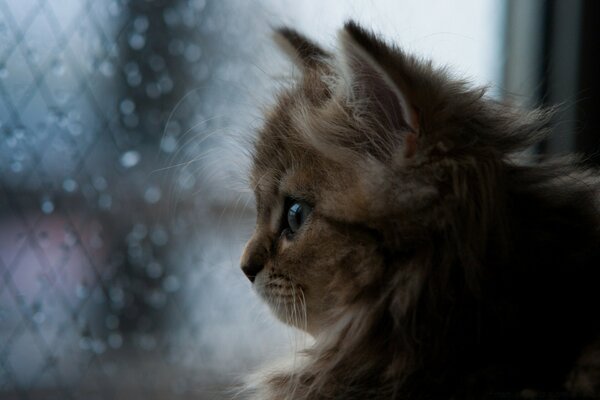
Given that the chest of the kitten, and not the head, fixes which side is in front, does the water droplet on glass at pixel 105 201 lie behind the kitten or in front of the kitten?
in front

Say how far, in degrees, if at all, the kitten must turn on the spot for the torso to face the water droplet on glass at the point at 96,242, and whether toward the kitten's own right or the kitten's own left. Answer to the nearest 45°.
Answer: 0° — it already faces it

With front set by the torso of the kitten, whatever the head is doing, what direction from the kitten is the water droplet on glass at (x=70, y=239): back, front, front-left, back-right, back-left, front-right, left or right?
front

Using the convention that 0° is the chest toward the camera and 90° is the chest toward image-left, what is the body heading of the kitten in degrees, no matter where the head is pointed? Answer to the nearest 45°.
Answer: approximately 90°

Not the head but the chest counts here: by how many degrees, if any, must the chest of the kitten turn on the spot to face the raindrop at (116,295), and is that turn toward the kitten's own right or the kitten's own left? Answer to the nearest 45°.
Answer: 0° — it already faces it

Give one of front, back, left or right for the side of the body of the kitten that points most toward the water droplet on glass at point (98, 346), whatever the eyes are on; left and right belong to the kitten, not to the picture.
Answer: front

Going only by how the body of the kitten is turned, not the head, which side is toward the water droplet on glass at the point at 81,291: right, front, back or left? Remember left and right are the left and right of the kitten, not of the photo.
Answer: front
